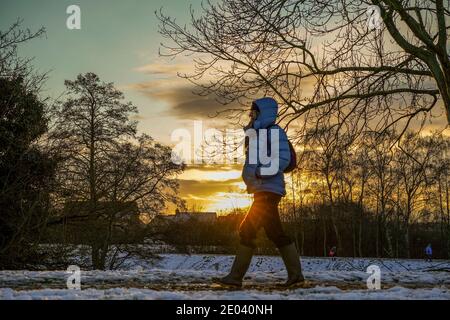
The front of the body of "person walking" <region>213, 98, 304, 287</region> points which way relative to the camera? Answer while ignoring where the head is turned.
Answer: to the viewer's left
